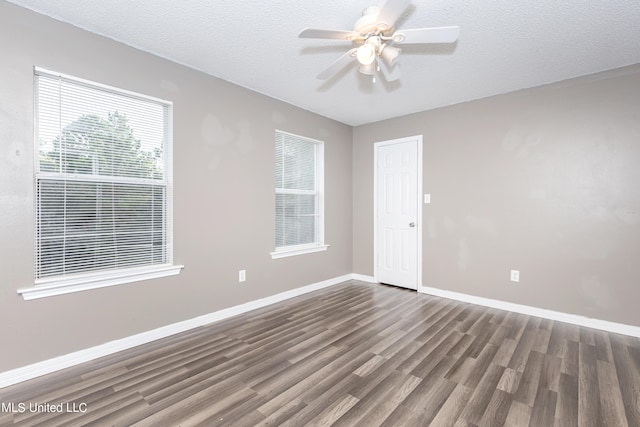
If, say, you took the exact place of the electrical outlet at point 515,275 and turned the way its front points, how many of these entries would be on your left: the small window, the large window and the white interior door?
0

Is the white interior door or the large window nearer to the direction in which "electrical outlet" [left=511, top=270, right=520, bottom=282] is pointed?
the large window

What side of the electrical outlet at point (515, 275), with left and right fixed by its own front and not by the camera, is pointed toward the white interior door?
right

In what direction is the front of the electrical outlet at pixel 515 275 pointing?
toward the camera

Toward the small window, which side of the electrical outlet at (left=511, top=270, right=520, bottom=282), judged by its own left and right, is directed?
right

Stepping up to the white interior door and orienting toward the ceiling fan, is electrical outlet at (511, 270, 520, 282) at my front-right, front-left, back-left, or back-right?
front-left

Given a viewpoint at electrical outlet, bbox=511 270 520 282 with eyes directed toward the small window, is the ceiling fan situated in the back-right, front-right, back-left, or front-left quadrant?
front-left

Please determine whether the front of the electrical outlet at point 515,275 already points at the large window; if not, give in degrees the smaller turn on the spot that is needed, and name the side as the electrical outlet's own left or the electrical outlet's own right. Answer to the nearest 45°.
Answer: approximately 45° to the electrical outlet's own right
